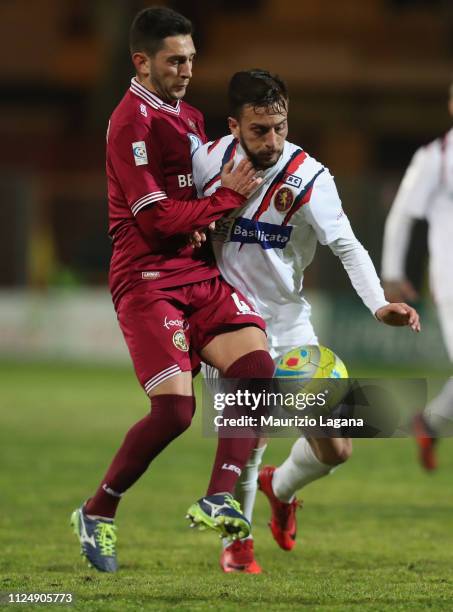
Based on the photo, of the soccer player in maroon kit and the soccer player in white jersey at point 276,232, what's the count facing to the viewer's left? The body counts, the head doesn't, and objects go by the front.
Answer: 0

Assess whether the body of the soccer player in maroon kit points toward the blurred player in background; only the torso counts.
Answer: no

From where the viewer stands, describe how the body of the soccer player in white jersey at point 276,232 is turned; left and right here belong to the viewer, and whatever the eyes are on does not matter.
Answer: facing the viewer

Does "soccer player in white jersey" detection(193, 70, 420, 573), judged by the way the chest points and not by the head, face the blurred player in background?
no

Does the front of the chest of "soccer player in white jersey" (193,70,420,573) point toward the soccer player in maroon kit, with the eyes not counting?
no

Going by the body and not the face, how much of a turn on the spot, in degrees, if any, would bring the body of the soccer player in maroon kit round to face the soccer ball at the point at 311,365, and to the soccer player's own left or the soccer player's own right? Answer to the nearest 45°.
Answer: approximately 45° to the soccer player's own left

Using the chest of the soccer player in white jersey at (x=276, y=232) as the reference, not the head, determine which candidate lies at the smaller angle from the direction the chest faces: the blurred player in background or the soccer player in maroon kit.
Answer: the soccer player in maroon kit

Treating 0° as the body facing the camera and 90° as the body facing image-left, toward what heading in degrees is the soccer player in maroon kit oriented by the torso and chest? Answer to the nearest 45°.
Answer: approximately 315°

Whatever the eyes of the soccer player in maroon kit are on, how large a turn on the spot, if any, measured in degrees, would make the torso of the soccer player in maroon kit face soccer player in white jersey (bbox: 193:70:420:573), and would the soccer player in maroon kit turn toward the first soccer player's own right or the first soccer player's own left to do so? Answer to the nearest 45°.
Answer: approximately 45° to the first soccer player's own left
